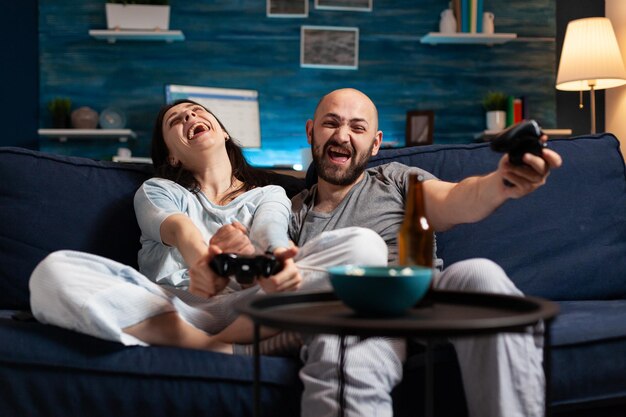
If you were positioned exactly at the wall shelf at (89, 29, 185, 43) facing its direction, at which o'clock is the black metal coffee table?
The black metal coffee table is roughly at 12 o'clock from the wall shelf.

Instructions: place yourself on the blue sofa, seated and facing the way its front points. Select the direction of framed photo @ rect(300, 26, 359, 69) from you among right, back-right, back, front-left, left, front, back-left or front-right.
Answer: back

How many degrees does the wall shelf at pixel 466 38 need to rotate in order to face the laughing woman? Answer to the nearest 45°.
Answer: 0° — it already faces them

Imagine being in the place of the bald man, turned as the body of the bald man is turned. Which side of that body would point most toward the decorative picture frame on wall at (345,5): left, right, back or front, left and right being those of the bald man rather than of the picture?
back

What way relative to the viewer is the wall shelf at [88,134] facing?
toward the camera

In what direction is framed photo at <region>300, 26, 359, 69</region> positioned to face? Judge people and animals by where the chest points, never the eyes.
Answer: toward the camera

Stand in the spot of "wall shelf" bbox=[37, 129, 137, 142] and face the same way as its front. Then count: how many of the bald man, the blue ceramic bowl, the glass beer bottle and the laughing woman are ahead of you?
4

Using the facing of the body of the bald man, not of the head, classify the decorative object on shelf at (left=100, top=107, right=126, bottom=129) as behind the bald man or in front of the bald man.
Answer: behind

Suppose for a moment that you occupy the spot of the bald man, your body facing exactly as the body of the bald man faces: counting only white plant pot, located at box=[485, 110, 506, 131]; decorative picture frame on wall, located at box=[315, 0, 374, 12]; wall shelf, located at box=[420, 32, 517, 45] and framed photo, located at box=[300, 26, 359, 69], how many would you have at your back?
4

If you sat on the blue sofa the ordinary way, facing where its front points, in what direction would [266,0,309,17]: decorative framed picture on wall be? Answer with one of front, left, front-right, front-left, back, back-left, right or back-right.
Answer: back

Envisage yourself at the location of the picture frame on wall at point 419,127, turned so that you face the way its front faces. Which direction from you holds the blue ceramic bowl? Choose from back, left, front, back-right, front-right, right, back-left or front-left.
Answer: front
